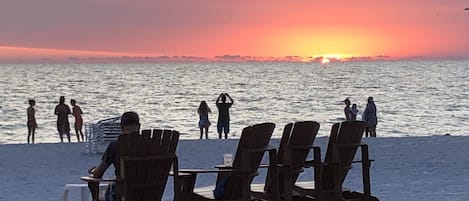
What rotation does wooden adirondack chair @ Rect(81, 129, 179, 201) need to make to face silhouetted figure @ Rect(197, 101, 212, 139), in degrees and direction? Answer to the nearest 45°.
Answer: approximately 45° to its right

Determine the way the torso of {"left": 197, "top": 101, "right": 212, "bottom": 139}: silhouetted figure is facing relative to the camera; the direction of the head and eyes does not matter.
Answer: away from the camera

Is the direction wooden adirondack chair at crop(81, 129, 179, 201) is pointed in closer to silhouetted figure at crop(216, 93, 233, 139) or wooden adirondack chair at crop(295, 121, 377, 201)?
the silhouetted figure

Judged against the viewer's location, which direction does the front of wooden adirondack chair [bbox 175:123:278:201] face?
facing away from the viewer and to the left of the viewer

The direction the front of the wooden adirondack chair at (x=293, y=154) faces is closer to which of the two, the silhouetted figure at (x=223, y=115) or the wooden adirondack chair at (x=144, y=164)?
the silhouetted figure

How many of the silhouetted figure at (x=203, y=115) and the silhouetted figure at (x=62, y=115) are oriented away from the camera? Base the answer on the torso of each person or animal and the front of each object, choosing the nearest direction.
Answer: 2

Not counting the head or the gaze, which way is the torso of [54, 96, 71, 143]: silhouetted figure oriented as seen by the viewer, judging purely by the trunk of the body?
away from the camera

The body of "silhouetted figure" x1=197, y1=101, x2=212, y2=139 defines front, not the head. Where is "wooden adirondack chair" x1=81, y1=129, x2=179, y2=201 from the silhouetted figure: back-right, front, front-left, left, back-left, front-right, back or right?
back

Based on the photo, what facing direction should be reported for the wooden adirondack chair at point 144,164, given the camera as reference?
facing away from the viewer and to the left of the viewer

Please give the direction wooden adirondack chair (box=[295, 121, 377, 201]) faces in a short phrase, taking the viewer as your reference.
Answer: facing away from the viewer and to the left of the viewer
